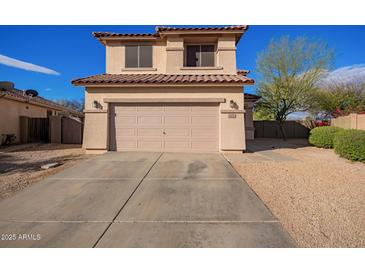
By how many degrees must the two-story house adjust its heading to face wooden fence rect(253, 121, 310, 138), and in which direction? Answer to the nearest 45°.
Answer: approximately 135° to its left

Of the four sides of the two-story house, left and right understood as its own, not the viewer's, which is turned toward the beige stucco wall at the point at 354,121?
left

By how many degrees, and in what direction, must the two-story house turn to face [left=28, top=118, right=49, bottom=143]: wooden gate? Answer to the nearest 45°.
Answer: approximately 135° to its right

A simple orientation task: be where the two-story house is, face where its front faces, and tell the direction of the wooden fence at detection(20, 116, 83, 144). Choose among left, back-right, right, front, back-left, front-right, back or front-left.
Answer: back-right

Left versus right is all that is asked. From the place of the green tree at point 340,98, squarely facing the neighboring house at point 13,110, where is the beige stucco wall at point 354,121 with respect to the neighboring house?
left

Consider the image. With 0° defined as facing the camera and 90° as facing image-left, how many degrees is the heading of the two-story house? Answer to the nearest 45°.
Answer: approximately 0°

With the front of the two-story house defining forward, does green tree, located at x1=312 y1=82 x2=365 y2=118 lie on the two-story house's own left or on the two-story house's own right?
on the two-story house's own left

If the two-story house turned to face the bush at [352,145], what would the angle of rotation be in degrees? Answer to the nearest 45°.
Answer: approximately 90° to its left

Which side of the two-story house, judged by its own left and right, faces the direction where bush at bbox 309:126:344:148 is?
left
